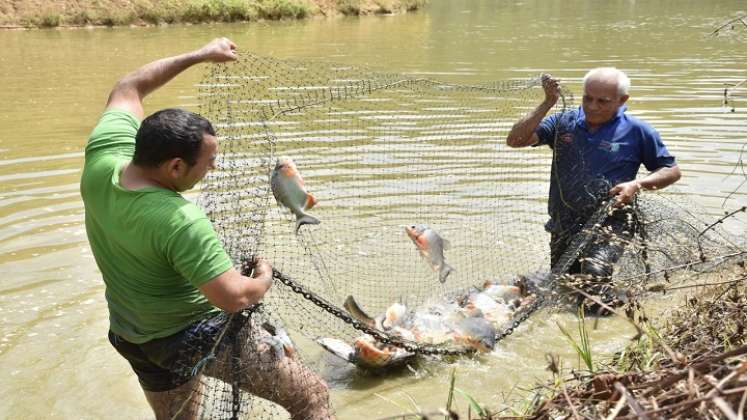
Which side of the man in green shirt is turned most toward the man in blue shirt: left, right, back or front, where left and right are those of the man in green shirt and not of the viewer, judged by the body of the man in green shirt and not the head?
front

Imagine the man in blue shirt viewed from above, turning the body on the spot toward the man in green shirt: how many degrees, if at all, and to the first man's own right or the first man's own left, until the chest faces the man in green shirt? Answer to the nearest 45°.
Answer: approximately 45° to the first man's own right

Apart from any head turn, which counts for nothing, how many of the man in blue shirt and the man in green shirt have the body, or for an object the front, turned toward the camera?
1

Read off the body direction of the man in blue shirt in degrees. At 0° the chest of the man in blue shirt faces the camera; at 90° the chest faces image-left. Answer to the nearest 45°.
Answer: approximately 0°

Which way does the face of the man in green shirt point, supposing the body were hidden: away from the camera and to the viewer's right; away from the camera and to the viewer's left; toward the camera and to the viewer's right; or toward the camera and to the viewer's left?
away from the camera and to the viewer's right

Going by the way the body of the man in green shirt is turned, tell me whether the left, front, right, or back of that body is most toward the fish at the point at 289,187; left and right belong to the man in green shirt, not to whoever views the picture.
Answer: front

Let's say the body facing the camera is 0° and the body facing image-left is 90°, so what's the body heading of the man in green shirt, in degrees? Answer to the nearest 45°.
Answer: approximately 225°

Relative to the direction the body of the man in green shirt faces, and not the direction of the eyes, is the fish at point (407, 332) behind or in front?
in front

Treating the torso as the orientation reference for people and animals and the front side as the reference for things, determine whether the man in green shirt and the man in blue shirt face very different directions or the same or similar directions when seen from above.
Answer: very different directions

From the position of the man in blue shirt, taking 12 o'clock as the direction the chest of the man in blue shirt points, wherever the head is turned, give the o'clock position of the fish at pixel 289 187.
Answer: The fish is roughly at 1 o'clock from the man in blue shirt.
